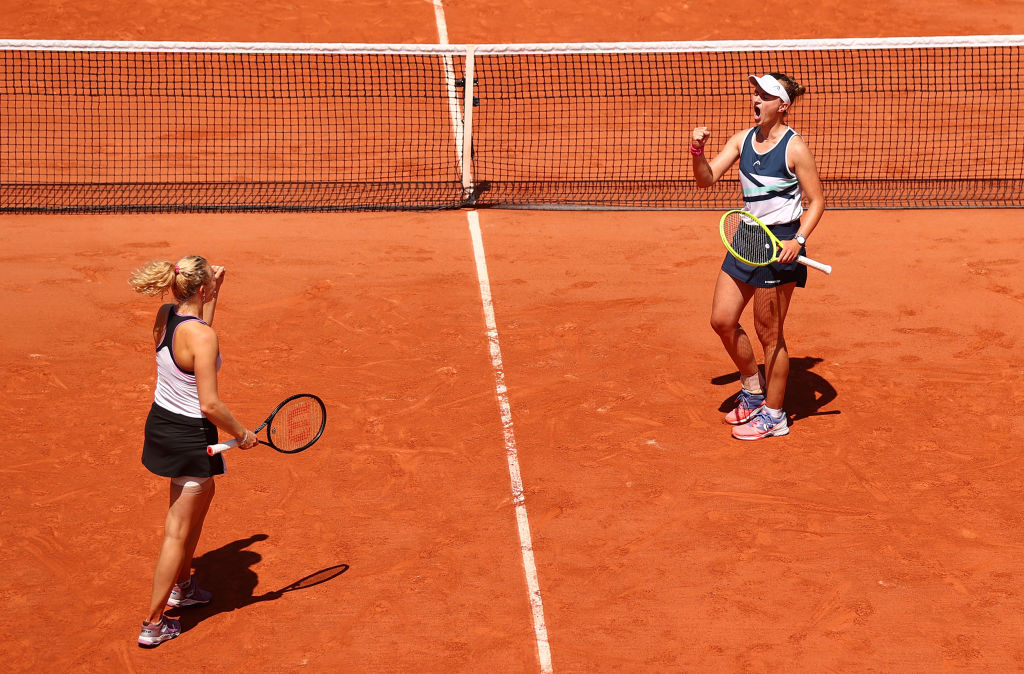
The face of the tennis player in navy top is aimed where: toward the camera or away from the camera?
toward the camera

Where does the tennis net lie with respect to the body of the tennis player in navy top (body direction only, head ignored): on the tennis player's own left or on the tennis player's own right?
on the tennis player's own right

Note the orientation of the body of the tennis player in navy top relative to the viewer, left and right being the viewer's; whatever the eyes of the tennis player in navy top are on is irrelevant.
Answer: facing the viewer and to the left of the viewer
